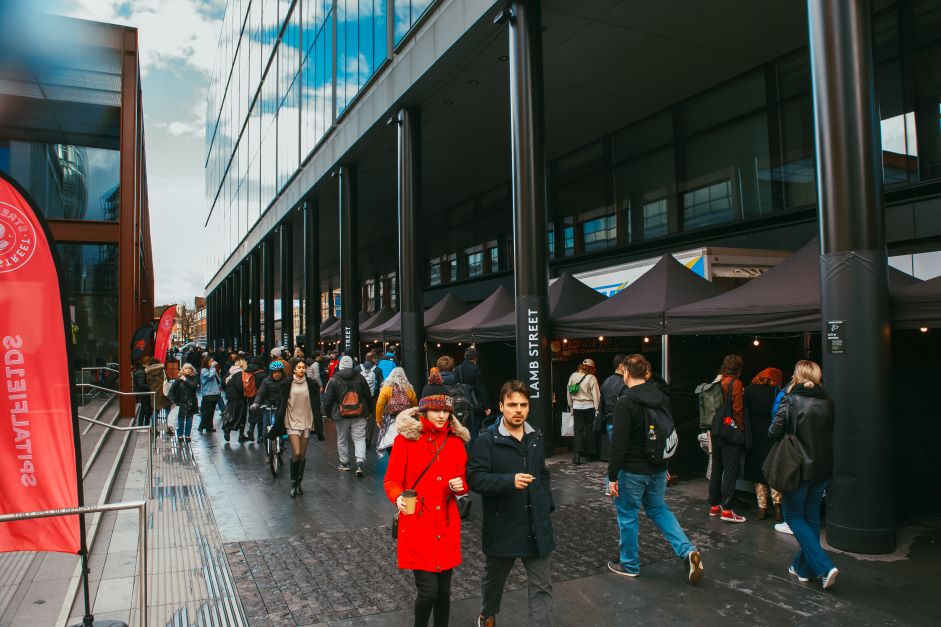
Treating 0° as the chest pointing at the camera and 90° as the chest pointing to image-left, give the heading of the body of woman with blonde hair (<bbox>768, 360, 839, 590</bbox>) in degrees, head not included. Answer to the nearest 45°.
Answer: approximately 135°

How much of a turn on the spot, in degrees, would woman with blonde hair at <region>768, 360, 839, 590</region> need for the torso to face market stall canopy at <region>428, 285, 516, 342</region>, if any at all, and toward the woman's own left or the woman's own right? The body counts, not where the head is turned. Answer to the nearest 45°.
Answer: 0° — they already face it

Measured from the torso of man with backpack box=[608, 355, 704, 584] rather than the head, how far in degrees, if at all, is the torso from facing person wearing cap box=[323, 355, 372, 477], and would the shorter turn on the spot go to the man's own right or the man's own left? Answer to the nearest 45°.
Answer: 0° — they already face them

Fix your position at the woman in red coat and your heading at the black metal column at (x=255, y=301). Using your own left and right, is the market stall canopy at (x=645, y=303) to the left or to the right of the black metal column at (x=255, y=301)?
right

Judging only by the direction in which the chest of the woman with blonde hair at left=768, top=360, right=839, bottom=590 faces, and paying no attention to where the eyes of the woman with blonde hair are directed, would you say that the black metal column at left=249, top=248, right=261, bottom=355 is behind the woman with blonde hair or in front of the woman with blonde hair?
in front

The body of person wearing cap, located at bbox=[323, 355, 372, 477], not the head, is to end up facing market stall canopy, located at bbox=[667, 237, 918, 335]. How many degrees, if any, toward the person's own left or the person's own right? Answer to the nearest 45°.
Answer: approximately 135° to the person's own right

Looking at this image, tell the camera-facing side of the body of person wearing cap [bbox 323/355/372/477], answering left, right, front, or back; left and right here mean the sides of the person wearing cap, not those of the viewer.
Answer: back

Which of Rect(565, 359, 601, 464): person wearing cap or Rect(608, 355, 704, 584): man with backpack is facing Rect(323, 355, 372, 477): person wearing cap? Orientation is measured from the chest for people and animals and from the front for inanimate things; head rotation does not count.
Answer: the man with backpack

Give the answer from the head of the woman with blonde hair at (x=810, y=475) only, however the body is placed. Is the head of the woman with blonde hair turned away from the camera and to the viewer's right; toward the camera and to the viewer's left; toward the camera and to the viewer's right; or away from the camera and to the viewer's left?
away from the camera and to the viewer's left

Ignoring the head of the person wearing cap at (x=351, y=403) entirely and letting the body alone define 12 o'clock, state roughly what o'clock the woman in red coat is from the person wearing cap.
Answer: The woman in red coat is roughly at 6 o'clock from the person wearing cap.

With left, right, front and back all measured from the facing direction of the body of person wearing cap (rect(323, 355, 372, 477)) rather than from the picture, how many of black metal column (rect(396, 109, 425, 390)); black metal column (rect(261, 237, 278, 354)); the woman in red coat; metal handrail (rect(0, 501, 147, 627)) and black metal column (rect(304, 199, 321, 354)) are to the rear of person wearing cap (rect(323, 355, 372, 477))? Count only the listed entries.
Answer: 2
